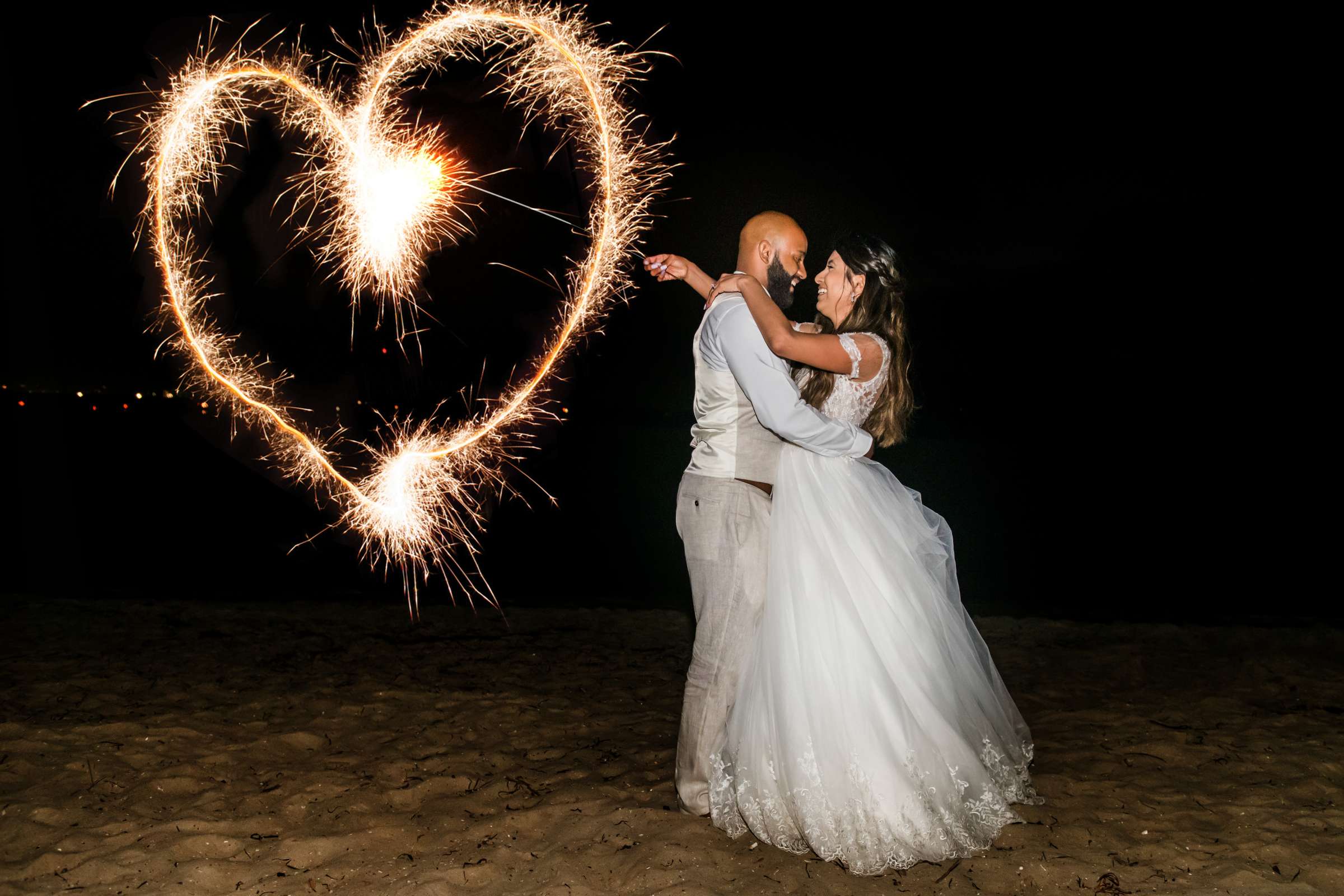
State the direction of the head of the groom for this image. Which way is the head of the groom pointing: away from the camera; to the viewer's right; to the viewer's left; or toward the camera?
to the viewer's right

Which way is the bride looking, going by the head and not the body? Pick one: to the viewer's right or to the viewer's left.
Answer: to the viewer's left

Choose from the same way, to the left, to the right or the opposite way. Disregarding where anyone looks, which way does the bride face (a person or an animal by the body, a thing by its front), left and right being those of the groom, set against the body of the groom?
the opposite way

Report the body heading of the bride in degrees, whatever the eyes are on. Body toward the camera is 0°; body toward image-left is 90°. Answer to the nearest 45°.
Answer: approximately 90°

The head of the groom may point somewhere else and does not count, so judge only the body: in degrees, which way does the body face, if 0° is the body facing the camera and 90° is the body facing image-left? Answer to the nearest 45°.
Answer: approximately 270°
